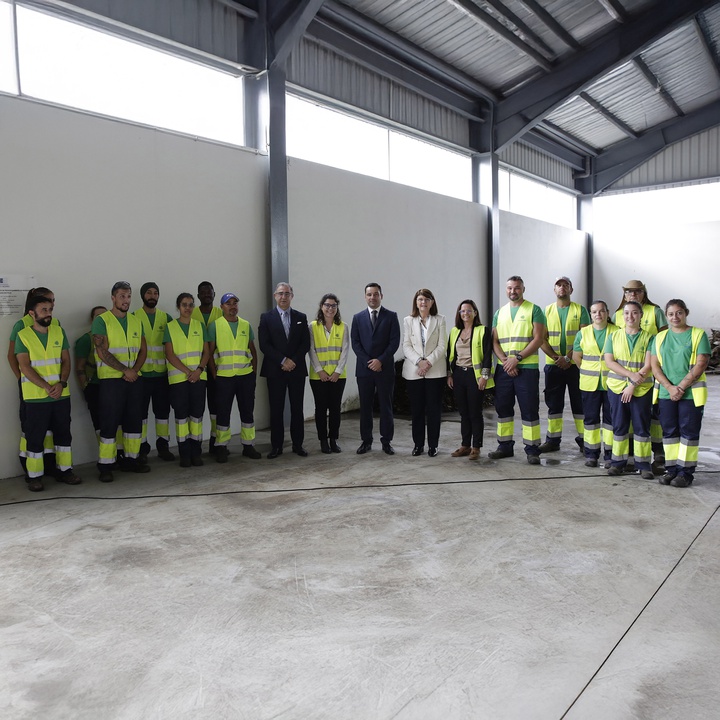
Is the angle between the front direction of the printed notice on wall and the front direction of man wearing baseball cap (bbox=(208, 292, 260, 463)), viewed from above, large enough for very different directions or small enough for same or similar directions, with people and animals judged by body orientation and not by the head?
same or similar directions

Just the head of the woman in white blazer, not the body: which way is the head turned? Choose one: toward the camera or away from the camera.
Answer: toward the camera

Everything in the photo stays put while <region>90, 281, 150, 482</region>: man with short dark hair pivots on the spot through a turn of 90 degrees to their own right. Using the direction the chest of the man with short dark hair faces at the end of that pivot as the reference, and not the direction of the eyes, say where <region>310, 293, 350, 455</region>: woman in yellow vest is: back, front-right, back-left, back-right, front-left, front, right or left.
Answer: back-left

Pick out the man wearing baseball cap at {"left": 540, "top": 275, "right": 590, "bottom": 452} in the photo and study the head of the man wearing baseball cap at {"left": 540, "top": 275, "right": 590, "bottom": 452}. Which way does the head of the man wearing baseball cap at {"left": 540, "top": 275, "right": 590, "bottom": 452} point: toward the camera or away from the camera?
toward the camera

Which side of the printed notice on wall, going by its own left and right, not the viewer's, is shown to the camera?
front

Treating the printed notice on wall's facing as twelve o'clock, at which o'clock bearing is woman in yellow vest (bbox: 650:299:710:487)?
The woman in yellow vest is roughly at 10 o'clock from the printed notice on wall.

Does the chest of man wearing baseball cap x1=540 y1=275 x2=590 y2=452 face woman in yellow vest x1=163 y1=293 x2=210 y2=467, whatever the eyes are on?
no

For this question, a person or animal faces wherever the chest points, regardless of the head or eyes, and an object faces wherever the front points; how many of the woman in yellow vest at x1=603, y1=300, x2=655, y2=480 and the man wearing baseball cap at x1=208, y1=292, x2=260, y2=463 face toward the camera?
2

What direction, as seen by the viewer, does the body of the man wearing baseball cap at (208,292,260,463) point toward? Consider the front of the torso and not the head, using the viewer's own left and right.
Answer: facing the viewer

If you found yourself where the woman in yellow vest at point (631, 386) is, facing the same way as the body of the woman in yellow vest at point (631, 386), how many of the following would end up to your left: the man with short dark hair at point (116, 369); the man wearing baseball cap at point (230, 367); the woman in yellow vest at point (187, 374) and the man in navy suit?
0

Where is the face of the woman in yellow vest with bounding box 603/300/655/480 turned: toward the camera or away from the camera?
toward the camera

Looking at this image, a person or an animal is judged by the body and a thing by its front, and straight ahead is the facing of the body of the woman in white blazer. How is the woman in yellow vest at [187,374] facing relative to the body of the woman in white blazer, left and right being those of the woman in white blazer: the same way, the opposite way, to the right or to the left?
the same way

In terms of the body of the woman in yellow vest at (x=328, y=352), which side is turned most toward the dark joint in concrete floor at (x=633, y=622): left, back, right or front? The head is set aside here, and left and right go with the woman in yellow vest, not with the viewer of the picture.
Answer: front

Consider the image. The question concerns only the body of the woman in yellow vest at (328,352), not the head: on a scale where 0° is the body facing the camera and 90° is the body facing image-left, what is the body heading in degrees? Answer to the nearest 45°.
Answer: approximately 0°

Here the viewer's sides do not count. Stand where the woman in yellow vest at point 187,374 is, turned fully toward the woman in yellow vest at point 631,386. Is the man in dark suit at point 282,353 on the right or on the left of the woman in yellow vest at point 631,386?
left

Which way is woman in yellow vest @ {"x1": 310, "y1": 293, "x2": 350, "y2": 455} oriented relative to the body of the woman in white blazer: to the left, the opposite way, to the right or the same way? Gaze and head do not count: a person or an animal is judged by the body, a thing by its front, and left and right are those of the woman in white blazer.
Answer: the same way

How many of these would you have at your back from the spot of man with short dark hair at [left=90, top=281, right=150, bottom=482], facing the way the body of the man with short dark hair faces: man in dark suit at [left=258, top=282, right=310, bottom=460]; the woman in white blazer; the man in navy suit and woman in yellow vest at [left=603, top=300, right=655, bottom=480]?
0

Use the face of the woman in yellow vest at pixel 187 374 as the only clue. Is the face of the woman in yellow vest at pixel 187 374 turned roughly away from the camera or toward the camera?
toward the camera

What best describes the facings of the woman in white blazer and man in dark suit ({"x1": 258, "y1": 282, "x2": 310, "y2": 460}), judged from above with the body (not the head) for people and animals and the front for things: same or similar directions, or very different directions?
same or similar directions

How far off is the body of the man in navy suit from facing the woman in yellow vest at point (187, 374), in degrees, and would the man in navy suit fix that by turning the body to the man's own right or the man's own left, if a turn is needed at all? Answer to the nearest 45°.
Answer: approximately 90° to the man's own right
